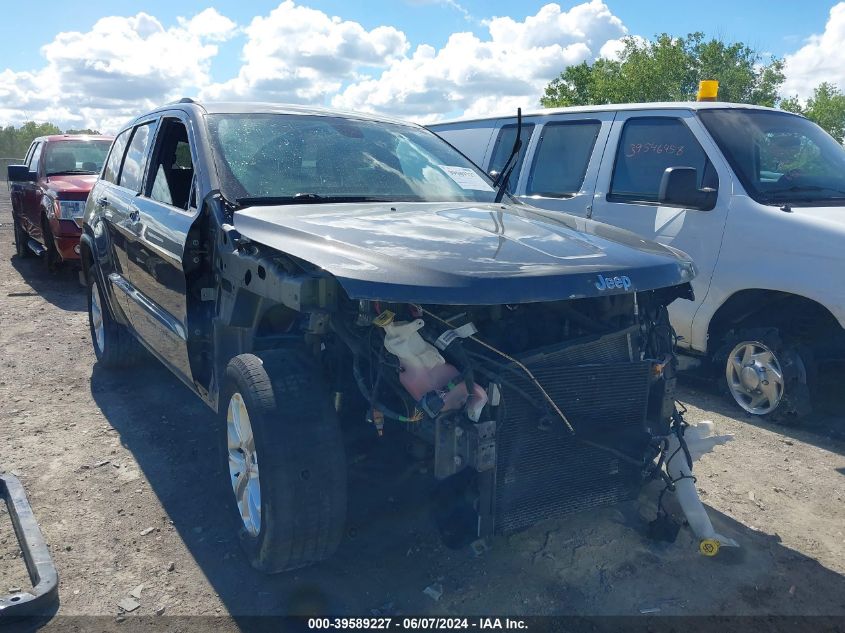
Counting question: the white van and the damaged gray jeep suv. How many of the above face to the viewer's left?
0

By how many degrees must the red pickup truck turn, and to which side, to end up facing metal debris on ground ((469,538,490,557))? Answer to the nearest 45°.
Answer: approximately 45° to its right

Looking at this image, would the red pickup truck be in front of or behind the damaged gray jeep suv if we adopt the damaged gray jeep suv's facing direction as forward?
behind

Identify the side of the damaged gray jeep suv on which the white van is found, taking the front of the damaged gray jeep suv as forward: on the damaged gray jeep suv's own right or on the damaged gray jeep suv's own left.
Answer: on the damaged gray jeep suv's own left

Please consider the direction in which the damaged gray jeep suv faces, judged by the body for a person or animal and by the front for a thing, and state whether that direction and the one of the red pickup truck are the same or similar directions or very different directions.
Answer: same or similar directions

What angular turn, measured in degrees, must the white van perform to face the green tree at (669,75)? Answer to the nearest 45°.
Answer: approximately 135° to its left

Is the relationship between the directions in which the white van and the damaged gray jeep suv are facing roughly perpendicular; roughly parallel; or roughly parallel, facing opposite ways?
roughly parallel

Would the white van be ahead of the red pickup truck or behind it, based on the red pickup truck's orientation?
ahead

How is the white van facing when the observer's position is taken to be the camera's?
facing the viewer and to the right of the viewer

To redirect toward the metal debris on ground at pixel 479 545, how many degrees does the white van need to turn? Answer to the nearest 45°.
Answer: approximately 45° to its right

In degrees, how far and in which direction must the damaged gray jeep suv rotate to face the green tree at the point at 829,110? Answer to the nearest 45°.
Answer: approximately 90° to its left

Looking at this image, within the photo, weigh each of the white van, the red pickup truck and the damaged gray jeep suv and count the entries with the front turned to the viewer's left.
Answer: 0

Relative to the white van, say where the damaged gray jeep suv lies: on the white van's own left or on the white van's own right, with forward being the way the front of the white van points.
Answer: on the white van's own right
